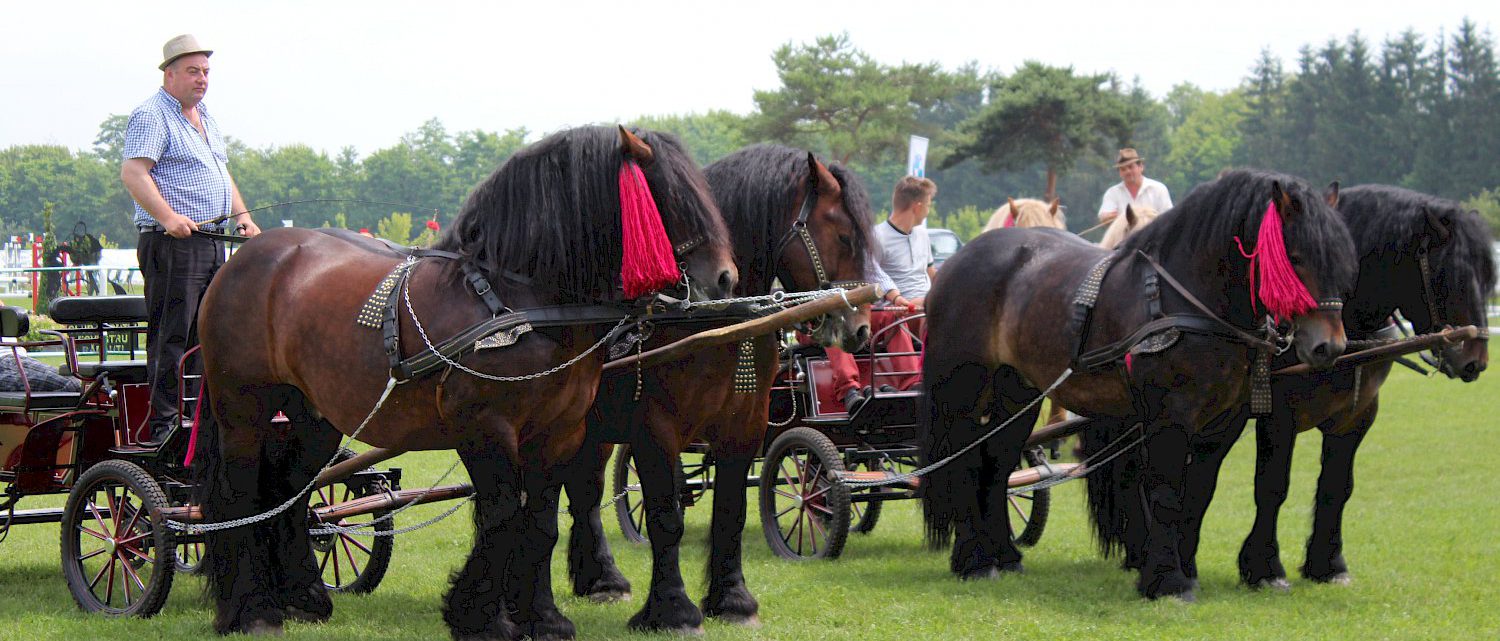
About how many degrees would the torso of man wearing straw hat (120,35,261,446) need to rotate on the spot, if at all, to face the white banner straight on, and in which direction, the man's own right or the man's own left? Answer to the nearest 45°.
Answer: approximately 90° to the man's own left

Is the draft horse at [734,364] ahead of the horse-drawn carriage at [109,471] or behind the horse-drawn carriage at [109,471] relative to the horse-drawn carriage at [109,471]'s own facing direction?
ahead

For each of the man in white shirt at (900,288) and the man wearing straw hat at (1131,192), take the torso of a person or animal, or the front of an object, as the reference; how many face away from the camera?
0

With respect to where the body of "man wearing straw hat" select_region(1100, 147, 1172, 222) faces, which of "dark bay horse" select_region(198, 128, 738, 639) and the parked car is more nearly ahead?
the dark bay horse

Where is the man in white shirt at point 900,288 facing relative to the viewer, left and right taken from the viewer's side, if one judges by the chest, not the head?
facing the viewer and to the right of the viewer

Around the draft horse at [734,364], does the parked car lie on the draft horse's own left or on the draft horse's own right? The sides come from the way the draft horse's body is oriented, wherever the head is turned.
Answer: on the draft horse's own left

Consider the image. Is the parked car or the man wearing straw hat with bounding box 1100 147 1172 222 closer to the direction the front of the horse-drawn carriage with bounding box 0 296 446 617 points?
the man wearing straw hat

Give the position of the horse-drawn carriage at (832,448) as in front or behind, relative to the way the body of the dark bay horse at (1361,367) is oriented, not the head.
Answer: behind

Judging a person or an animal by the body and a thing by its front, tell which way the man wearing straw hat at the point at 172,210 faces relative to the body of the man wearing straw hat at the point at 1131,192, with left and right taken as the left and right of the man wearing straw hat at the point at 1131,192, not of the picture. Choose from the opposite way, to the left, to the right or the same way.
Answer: to the left

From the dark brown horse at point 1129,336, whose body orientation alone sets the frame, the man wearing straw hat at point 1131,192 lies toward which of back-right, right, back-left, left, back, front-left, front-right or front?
back-left

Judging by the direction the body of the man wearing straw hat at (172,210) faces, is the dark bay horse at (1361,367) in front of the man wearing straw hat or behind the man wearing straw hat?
in front

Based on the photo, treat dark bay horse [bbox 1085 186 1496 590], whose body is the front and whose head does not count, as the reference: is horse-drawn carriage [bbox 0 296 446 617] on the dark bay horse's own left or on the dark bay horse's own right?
on the dark bay horse's own right

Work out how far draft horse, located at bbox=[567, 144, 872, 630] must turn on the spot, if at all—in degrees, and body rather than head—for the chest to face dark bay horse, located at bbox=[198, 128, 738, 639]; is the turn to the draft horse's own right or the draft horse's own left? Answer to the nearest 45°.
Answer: approximately 90° to the draft horse's own right
